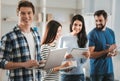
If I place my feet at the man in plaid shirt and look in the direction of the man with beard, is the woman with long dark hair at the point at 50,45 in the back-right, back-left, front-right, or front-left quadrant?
front-left

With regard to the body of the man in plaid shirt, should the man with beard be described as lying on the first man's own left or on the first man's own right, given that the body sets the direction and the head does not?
on the first man's own left

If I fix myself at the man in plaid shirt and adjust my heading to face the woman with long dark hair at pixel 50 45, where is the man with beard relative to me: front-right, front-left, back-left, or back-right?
front-right

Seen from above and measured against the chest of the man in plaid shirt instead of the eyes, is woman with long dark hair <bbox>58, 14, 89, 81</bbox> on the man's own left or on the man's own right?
on the man's own left

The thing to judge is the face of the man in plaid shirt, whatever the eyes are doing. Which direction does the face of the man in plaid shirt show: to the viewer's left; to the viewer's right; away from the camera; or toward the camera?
toward the camera

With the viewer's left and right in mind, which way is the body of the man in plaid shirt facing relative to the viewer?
facing the viewer and to the right of the viewer

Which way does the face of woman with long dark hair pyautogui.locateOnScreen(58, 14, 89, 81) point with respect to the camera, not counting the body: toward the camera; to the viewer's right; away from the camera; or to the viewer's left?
toward the camera

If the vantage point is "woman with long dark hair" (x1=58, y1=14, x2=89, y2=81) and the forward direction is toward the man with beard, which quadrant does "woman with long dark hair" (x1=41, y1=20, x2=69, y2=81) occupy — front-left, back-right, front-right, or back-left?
back-right

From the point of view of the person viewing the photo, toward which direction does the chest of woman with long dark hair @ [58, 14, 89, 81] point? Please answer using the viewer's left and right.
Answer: facing the viewer

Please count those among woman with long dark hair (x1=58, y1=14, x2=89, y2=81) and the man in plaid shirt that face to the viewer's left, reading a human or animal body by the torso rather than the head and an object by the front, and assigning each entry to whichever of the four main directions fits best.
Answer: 0
